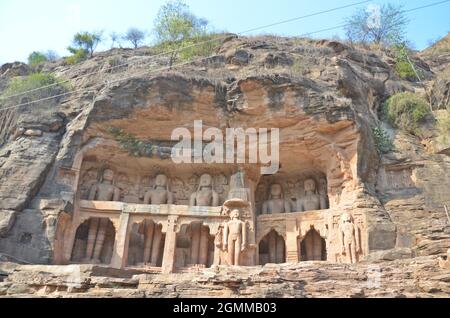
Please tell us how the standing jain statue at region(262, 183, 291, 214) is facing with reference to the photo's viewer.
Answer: facing the viewer

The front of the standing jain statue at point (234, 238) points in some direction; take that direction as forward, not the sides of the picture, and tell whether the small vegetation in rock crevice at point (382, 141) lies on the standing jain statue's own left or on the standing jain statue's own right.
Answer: on the standing jain statue's own left

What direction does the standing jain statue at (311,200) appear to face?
toward the camera

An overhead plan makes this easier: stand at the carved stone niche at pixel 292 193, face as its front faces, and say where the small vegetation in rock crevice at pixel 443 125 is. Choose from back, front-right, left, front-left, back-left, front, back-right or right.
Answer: left

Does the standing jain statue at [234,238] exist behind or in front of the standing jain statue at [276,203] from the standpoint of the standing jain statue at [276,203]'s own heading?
in front

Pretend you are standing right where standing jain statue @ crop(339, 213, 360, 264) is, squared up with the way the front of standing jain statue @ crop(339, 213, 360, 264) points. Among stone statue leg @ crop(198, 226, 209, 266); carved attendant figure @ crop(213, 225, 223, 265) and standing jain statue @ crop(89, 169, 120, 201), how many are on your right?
3

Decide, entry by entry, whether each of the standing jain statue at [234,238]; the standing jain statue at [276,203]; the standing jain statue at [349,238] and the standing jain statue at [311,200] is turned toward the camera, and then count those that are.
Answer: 4

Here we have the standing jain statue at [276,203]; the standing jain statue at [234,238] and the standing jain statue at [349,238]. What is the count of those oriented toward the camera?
3

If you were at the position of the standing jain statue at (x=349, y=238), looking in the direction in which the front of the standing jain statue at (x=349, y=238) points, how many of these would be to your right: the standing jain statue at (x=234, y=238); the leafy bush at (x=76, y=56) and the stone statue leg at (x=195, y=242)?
3

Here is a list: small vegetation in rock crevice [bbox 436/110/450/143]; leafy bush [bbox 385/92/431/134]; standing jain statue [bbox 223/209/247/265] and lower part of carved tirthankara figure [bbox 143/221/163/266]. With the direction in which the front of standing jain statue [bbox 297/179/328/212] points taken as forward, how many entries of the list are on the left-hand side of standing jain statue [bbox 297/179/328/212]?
2

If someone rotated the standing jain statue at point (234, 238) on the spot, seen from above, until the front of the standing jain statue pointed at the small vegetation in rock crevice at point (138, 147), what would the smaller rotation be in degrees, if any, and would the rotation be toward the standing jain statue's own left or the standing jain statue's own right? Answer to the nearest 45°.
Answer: approximately 90° to the standing jain statue's own right

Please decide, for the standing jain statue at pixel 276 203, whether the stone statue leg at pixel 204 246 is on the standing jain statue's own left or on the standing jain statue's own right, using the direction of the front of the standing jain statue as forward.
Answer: on the standing jain statue's own right

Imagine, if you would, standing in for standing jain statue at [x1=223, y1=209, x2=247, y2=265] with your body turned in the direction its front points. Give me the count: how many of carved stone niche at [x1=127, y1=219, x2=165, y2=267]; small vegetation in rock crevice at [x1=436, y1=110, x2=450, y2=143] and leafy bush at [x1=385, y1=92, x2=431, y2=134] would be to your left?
2

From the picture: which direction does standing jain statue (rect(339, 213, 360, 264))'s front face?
toward the camera
